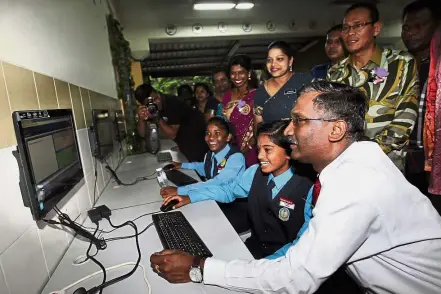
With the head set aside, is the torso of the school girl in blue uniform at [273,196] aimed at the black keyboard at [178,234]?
yes

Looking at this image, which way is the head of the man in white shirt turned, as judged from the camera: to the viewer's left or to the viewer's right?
to the viewer's left

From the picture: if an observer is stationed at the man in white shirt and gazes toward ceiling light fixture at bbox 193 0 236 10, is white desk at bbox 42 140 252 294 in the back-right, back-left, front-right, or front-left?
front-left

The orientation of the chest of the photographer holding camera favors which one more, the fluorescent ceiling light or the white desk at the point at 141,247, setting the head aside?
the white desk

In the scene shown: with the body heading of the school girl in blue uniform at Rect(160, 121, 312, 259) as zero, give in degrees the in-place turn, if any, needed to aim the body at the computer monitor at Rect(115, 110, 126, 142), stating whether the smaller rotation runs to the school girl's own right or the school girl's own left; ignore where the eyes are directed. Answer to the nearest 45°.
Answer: approximately 90° to the school girl's own right

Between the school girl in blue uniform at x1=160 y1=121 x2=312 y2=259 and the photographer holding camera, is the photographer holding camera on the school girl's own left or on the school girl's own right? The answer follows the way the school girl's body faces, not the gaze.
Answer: on the school girl's own right

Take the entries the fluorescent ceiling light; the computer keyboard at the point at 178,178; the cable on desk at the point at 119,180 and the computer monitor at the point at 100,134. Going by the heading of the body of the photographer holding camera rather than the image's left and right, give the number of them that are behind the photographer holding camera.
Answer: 1

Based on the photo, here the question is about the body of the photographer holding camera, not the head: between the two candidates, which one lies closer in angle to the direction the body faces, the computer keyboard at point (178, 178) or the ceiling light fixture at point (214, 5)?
the computer keyboard

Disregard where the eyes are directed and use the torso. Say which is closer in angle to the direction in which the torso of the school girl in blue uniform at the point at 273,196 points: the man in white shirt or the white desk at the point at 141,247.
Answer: the white desk

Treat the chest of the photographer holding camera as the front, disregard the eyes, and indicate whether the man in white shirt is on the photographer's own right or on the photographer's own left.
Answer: on the photographer's own left

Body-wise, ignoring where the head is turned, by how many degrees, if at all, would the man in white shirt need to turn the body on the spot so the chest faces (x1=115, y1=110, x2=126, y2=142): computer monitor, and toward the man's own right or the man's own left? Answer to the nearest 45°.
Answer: approximately 45° to the man's own right

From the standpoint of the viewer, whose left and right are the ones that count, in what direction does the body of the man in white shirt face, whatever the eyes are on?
facing to the left of the viewer

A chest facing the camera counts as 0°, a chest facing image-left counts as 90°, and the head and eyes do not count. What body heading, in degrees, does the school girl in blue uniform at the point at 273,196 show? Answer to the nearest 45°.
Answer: approximately 45°

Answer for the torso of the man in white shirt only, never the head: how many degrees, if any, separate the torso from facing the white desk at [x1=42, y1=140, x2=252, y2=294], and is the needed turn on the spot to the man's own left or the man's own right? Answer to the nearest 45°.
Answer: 0° — they already face it
